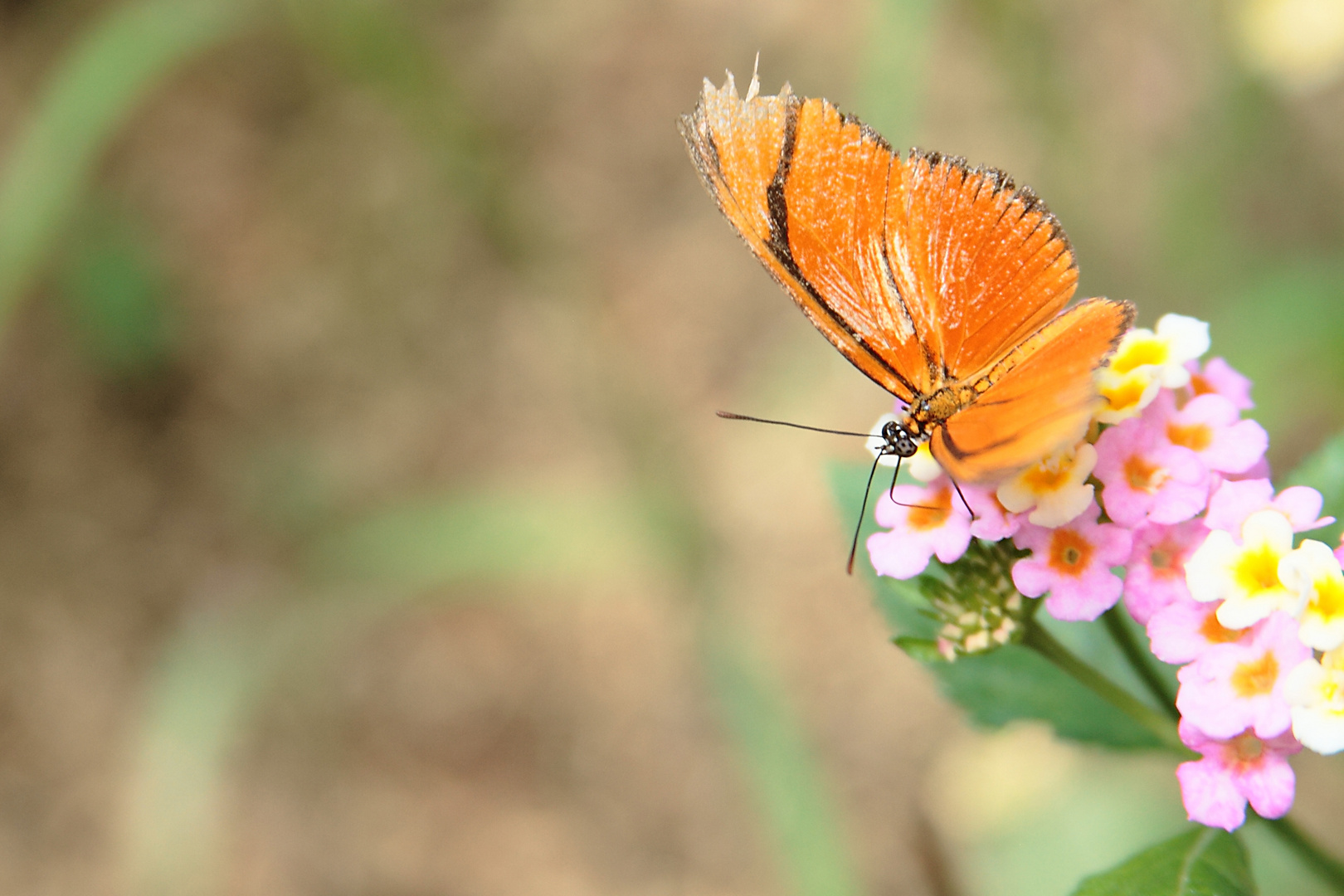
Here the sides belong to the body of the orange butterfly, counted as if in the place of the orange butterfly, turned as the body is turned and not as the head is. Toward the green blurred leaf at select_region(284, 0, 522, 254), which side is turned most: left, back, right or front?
right

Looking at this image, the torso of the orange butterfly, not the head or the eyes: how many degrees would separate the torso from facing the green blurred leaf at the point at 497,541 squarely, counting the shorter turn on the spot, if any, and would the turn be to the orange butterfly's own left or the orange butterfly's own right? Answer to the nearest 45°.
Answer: approximately 90° to the orange butterfly's own right

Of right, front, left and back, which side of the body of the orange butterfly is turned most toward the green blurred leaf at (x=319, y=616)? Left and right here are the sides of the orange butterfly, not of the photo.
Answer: right

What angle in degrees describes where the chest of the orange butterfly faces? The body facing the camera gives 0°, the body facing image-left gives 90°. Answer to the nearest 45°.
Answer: approximately 45°
